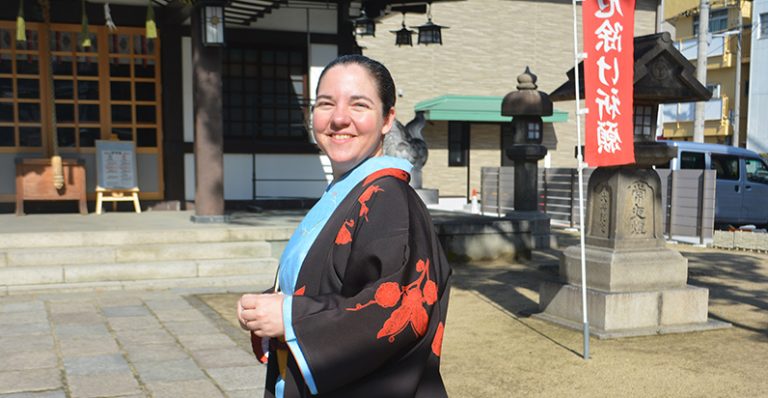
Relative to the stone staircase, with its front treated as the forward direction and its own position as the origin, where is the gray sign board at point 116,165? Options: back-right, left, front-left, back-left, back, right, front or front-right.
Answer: back

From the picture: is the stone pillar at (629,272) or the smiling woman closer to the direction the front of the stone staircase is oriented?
the smiling woman

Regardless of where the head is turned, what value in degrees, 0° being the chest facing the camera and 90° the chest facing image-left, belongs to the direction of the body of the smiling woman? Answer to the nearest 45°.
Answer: approximately 45°

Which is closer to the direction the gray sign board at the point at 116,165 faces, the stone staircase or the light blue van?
the stone staircase

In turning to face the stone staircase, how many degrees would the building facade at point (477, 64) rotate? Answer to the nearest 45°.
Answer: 0° — it already faces it

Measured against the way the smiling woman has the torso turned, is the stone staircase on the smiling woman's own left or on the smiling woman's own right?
on the smiling woman's own right

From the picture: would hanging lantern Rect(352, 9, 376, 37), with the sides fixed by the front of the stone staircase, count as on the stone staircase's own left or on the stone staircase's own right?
on the stone staircase's own left

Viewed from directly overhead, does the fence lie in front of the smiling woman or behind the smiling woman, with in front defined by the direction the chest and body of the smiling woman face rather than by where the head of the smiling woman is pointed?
behind

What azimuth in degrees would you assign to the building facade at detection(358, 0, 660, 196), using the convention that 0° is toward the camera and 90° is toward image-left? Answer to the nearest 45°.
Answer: approximately 0°

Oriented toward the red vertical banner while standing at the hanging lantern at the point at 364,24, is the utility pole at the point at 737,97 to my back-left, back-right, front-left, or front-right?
back-left

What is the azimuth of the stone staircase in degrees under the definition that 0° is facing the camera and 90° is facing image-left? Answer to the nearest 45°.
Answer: approximately 0°

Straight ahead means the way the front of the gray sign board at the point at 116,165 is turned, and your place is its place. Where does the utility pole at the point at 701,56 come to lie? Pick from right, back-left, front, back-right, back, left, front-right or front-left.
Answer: left
